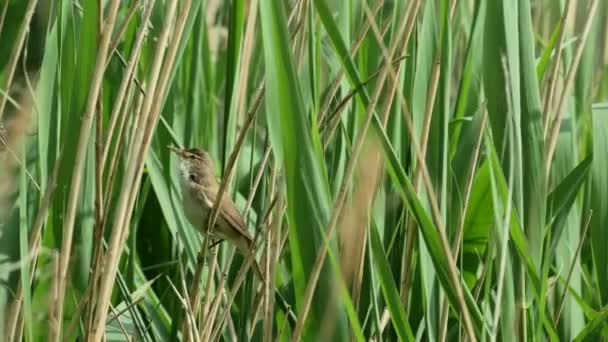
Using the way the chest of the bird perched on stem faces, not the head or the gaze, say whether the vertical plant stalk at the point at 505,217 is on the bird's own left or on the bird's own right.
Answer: on the bird's own left

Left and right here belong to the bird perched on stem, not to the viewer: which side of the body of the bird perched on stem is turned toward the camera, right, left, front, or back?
left

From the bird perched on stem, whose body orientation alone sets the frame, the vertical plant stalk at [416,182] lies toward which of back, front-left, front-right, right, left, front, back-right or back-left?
back-left

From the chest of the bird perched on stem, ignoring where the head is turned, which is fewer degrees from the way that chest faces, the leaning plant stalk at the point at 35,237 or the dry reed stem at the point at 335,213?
the leaning plant stalk

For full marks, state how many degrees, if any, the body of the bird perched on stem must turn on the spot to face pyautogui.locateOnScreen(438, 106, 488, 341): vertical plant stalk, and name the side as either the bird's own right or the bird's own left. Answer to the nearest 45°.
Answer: approximately 135° to the bird's own left
